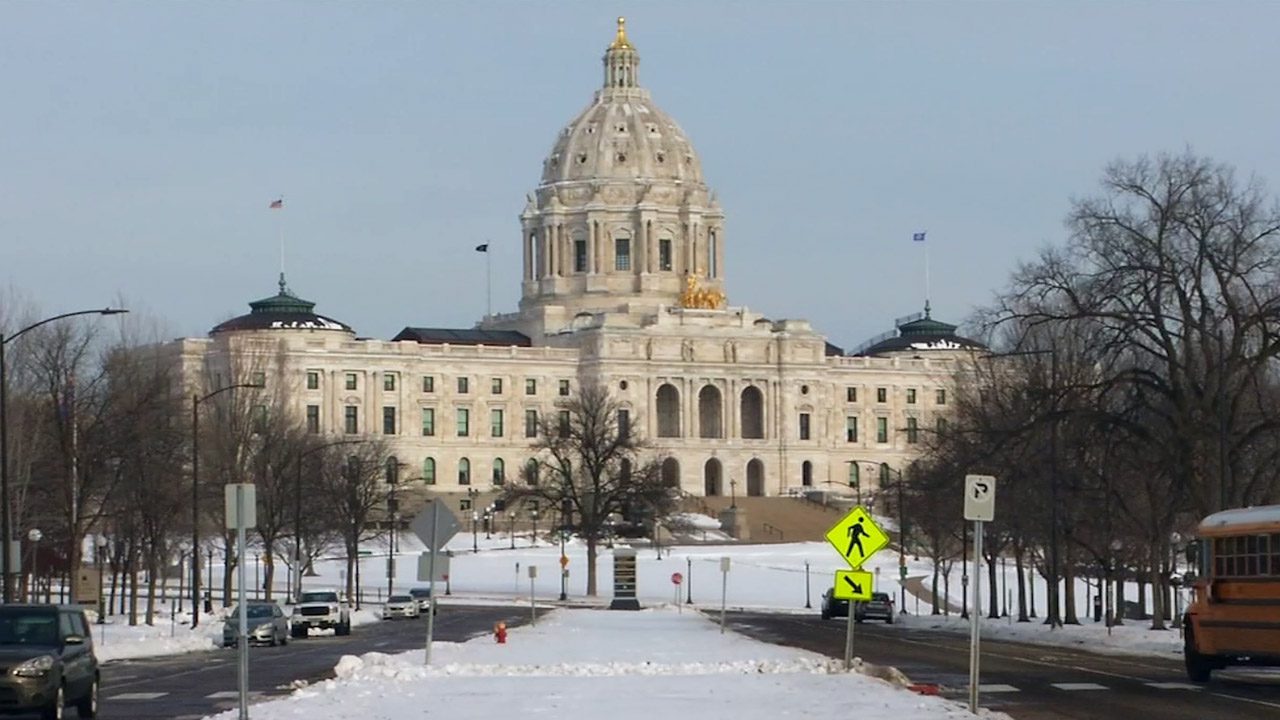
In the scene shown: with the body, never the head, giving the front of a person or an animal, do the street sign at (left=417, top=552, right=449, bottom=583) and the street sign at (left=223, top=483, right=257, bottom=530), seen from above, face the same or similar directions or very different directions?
same or similar directions

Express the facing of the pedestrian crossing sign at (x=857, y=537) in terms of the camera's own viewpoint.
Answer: facing the viewer

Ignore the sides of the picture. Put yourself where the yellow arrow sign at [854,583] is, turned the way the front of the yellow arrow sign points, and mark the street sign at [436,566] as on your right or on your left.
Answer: on your right

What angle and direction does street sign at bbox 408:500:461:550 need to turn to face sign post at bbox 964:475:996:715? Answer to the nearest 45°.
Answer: approximately 135° to its right

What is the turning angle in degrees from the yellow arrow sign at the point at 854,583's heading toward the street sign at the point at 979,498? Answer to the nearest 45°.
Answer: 0° — it already faces it

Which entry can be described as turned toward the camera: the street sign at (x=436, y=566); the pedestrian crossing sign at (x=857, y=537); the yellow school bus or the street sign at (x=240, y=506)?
the pedestrian crossing sign

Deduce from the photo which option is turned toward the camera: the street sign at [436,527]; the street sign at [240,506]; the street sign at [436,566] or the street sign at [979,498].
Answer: the street sign at [979,498]

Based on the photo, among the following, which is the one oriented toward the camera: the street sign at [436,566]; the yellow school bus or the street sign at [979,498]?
the street sign at [979,498]

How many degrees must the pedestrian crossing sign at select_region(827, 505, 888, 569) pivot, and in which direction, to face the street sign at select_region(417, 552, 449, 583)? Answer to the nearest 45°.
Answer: approximately 90° to its right

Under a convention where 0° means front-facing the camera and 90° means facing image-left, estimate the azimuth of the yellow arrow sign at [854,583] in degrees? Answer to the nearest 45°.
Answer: approximately 0°

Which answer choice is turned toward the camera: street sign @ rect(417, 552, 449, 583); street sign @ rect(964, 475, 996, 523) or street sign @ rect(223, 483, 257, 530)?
street sign @ rect(964, 475, 996, 523)

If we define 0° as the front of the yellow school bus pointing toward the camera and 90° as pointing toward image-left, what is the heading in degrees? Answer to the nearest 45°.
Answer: approximately 135°

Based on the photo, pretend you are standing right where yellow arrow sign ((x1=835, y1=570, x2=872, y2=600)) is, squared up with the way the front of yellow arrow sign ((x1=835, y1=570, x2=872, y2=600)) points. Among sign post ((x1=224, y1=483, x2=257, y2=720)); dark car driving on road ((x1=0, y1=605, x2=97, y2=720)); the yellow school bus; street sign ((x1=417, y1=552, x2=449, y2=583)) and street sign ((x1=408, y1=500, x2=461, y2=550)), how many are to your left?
1

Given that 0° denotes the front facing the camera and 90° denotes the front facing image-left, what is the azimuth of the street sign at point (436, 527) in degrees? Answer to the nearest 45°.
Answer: approximately 180°

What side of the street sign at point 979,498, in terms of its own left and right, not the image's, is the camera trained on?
front

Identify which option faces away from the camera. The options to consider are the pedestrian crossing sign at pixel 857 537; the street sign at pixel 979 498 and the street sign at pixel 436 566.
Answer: the street sign at pixel 436 566

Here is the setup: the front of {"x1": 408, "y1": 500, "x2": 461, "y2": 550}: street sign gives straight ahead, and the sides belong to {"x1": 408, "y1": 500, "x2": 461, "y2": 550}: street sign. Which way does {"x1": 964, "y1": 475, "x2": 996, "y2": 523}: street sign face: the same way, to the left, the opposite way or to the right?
the opposite way

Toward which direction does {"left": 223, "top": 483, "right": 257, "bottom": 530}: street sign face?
away from the camera

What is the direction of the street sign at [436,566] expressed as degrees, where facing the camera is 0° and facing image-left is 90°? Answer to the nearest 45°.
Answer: approximately 180°

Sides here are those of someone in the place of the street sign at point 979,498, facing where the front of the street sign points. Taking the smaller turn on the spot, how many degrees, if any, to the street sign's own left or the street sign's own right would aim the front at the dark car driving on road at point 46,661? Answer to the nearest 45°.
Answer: approximately 90° to the street sign's own right

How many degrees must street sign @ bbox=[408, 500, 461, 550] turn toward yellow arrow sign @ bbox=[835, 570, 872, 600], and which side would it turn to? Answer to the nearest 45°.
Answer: approximately 135° to its right
